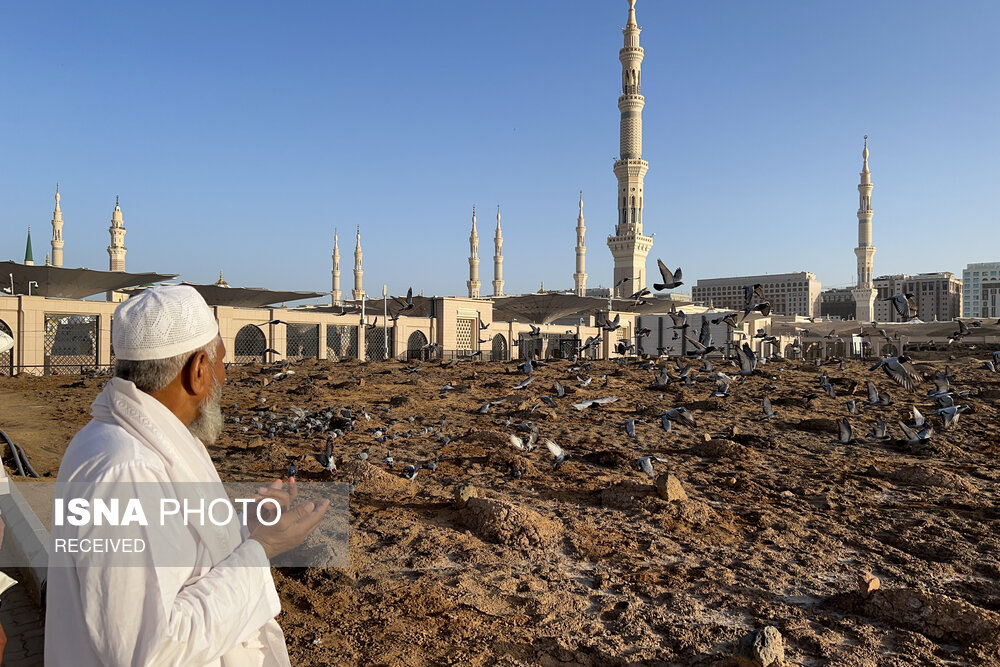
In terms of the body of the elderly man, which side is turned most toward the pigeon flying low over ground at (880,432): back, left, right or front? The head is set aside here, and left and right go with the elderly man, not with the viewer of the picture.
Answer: front

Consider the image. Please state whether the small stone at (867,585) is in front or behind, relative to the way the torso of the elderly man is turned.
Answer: in front

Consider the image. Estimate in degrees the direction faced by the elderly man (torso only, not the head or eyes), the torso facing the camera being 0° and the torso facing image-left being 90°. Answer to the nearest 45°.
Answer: approximately 225°

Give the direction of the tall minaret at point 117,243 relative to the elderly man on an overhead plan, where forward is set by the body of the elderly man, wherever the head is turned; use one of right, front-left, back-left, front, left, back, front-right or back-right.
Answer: front-left

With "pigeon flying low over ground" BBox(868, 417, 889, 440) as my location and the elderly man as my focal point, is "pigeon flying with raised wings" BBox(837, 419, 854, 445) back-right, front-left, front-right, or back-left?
front-right

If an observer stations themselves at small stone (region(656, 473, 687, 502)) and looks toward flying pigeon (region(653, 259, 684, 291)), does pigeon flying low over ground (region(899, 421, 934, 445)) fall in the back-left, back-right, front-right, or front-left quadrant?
front-right

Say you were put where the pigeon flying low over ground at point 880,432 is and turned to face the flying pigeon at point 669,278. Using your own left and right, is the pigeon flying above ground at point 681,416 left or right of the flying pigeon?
left

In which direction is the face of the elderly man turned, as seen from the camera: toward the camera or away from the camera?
away from the camera

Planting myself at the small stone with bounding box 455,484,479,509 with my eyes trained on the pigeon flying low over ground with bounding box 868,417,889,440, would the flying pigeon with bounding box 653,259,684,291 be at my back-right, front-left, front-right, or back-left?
front-left

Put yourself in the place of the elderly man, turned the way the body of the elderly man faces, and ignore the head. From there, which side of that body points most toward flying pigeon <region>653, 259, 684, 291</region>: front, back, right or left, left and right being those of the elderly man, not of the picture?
front

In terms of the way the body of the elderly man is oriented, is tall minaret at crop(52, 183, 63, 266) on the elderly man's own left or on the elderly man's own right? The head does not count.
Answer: on the elderly man's own left
